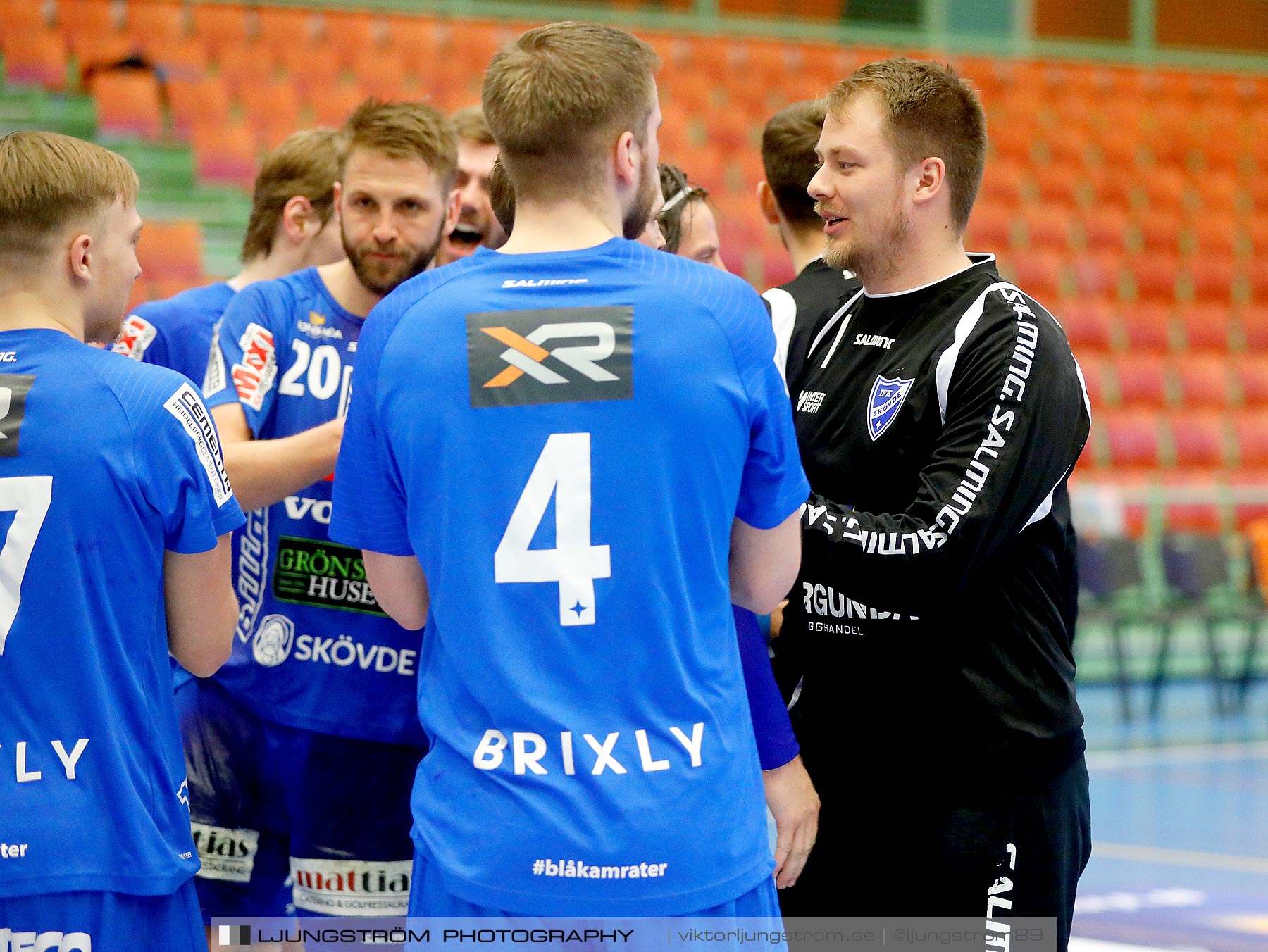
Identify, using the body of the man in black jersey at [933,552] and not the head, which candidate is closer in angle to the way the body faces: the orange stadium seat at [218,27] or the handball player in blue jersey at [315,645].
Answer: the handball player in blue jersey

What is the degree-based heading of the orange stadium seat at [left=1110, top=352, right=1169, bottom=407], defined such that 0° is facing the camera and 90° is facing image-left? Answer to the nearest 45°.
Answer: approximately 0°

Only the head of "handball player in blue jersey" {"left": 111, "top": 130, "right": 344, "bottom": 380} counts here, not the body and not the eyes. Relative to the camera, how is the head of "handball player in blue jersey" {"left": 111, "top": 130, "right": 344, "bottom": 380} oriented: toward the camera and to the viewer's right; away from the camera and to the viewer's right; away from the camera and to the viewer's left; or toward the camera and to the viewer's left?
away from the camera and to the viewer's right

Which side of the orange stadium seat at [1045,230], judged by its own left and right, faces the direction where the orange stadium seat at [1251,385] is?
left

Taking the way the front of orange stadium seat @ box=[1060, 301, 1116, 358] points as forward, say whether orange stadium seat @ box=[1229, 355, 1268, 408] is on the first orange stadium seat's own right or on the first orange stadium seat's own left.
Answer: on the first orange stadium seat's own left

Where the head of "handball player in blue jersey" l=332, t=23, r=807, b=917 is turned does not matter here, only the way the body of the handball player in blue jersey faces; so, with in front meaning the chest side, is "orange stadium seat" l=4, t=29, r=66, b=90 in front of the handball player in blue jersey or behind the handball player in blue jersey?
in front

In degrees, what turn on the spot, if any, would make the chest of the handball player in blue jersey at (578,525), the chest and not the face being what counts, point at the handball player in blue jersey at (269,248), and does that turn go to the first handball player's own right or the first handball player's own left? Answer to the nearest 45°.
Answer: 0° — they already face them

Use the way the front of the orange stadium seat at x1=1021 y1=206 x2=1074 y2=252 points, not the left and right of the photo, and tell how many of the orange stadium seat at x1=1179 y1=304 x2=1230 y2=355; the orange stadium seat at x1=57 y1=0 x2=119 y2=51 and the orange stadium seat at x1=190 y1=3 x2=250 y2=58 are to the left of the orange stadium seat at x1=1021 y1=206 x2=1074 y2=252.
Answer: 1

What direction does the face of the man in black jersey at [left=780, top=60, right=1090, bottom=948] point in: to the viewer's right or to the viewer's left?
to the viewer's left

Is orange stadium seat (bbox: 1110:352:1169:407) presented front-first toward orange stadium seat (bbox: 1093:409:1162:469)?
yes
